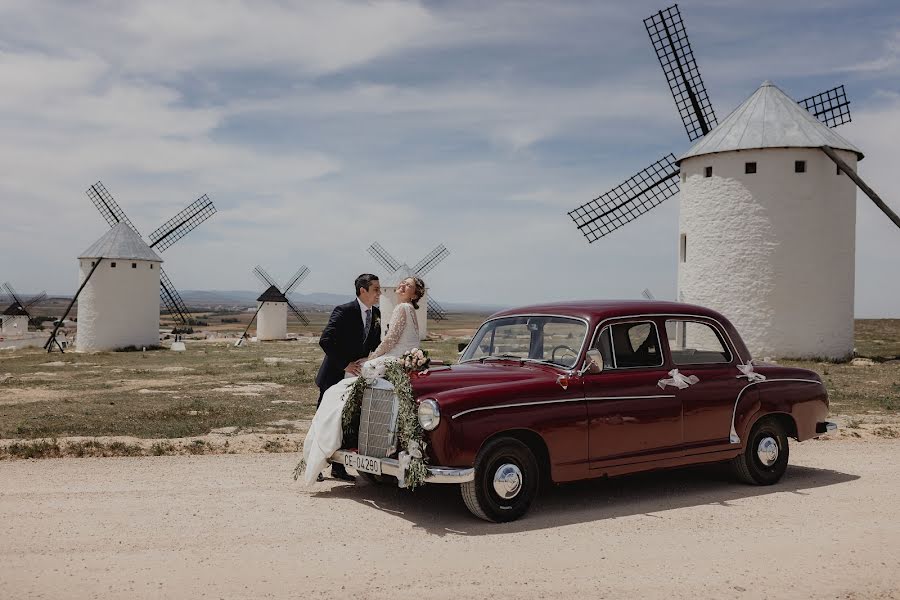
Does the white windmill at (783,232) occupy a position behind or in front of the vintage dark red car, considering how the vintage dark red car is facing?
behind

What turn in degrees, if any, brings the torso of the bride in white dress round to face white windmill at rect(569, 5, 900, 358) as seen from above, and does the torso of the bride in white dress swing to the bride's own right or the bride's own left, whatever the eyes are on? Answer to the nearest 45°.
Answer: approximately 135° to the bride's own right

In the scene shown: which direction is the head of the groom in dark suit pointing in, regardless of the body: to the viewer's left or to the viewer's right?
to the viewer's right

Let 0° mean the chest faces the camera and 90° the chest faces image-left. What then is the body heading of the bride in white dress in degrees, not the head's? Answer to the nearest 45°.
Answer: approximately 90°

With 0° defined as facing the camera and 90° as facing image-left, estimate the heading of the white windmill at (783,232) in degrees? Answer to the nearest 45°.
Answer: approximately 135°

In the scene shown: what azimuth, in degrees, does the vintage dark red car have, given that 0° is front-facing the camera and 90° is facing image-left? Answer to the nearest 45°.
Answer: approximately 45°

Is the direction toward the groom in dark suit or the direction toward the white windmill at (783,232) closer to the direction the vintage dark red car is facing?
the groom in dark suit
